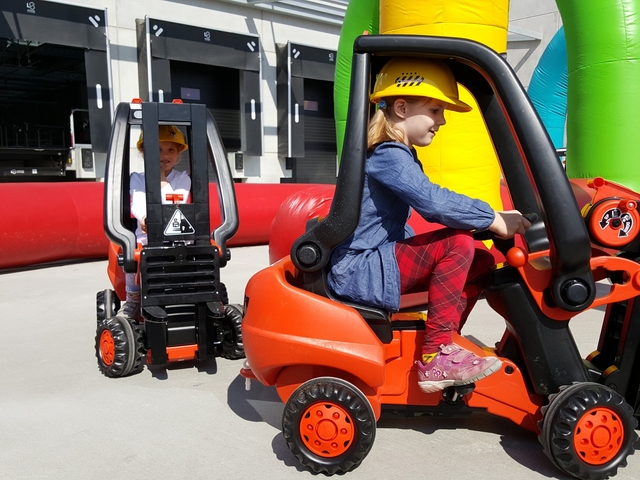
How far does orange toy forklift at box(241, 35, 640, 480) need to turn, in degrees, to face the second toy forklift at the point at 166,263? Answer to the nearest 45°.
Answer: approximately 135° to its left

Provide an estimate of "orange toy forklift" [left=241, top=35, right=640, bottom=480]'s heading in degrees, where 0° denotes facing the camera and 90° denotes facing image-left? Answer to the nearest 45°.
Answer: approximately 270°

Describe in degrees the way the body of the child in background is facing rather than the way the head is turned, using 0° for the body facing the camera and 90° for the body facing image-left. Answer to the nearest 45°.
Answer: approximately 0°

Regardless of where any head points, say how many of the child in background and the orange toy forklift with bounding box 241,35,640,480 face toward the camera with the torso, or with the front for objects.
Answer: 1
